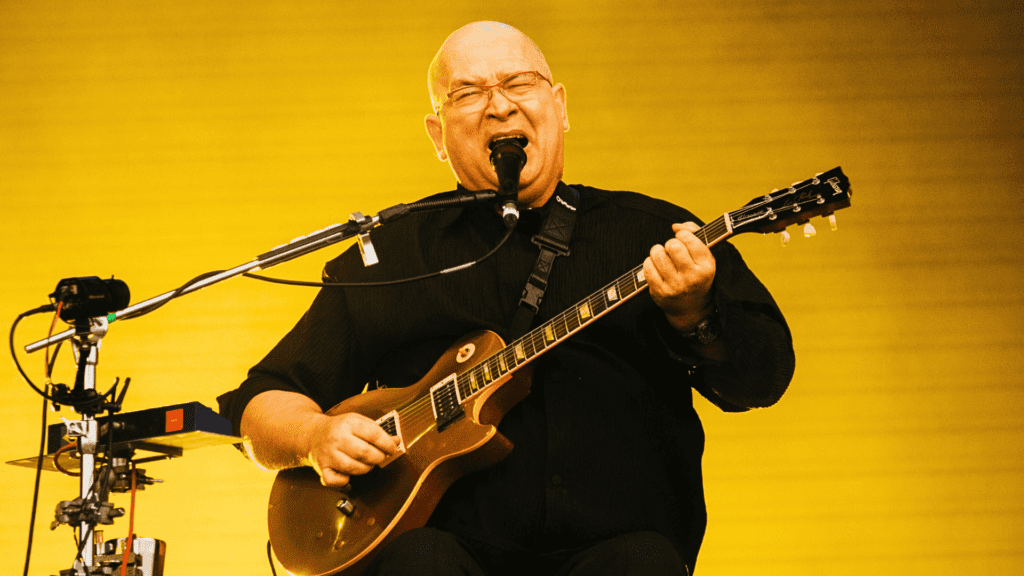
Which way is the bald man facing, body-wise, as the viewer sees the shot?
toward the camera

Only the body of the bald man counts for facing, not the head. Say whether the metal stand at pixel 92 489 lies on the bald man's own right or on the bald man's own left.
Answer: on the bald man's own right
